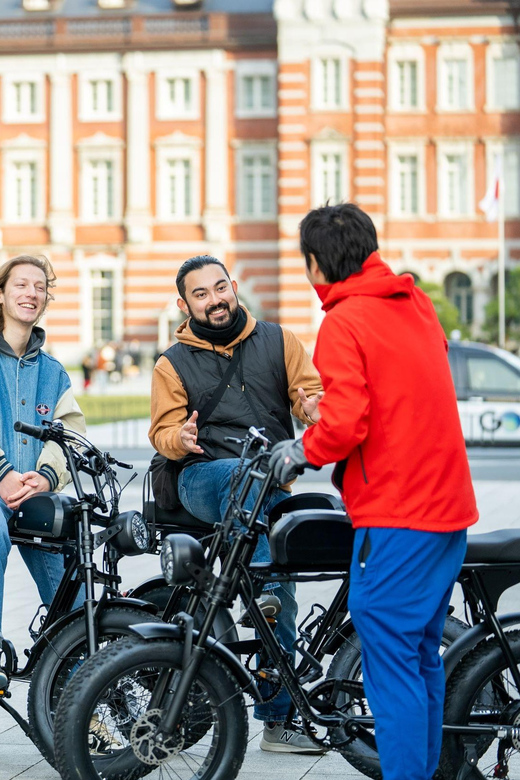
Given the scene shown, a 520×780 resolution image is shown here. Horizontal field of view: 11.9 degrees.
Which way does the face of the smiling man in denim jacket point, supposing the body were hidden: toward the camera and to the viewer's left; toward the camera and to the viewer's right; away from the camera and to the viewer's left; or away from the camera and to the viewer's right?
toward the camera and to the viewer's right

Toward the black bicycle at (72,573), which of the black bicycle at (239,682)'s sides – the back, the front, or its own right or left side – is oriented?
right

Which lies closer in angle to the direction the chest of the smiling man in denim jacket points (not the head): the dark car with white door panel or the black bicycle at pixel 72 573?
the black bicycle

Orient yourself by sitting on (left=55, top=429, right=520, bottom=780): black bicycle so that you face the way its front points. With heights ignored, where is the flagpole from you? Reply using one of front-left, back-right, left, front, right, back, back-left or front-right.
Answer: back-right

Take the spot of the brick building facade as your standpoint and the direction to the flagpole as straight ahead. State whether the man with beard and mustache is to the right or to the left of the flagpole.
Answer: right

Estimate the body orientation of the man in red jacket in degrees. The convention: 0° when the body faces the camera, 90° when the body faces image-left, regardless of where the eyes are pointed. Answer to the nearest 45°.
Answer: approximately 135°

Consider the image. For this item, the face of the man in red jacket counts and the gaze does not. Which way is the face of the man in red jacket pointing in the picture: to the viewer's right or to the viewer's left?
to the viewer's left

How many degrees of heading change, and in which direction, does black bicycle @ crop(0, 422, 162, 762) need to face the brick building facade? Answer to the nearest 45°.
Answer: approximately 135° to its left

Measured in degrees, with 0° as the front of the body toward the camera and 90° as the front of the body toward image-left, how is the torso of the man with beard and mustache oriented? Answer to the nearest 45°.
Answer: approximately 315°

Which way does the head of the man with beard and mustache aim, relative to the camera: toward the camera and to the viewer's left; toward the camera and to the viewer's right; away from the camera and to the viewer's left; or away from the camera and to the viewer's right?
toward the camera and to the viewer's right
